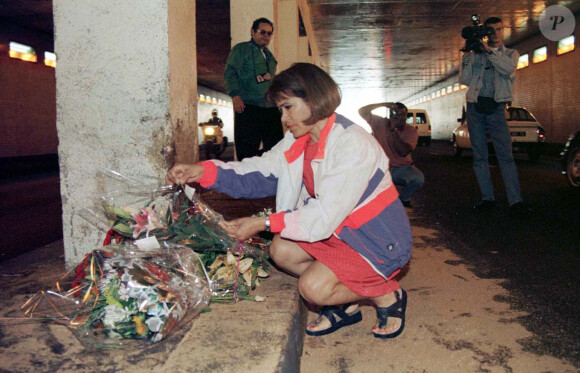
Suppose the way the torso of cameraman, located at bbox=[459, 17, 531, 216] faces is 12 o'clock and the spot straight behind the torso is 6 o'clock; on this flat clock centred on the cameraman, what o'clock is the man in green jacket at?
The man in green jacket is roughly at 2 o'clock from the cameraman.

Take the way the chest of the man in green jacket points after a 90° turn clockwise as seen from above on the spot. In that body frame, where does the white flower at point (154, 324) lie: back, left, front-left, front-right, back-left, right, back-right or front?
front-left

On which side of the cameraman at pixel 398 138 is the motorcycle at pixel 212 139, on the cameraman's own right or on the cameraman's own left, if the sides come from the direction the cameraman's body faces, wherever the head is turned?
on the cameraman's own right

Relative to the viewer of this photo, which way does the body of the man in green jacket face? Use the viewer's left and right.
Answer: facing the viewer and to the right of the viewer

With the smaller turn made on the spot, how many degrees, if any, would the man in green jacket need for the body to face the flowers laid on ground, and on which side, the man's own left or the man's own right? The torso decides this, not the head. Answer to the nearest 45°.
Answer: approximately 45° to the man's own right

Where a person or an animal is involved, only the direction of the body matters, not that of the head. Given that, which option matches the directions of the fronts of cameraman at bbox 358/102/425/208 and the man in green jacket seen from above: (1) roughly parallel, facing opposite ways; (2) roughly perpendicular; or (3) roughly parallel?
roughly parallel

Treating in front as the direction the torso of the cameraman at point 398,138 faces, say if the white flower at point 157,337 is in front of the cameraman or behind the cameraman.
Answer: in front

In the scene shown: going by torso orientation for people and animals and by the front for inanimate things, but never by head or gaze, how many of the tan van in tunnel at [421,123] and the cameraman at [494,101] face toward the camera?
1

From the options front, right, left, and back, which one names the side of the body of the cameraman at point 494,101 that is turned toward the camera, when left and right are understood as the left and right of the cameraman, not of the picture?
front
